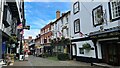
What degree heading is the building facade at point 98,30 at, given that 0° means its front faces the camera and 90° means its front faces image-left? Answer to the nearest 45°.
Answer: approximately 45°
